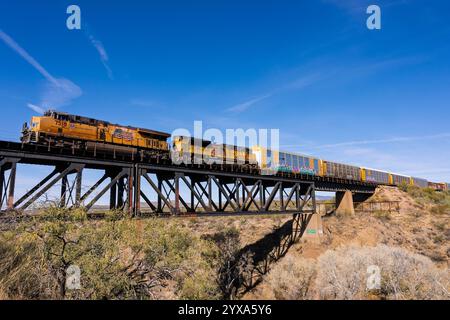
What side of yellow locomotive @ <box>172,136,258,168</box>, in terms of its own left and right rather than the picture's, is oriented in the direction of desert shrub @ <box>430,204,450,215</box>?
back

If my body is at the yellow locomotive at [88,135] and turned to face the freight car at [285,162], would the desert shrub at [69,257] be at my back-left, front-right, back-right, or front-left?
back-right

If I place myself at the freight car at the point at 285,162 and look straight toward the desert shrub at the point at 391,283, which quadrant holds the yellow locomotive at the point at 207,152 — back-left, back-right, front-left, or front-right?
front-right

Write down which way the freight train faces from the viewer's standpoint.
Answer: facing the viewer and to the left of the viewer

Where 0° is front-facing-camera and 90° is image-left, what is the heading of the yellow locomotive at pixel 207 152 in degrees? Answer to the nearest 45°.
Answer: approximately 45°

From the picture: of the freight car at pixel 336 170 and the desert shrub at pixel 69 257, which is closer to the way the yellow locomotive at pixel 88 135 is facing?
the desert shrub

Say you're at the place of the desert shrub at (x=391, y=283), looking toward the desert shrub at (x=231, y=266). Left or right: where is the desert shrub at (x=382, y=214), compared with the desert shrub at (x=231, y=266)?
right

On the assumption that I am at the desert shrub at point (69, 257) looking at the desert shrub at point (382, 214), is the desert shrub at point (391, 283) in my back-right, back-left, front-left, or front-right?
front-right

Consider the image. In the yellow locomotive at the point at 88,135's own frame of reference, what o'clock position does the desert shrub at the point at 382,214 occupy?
The desert shrub is roughly at 7 o'clock from the yellow locomotive.

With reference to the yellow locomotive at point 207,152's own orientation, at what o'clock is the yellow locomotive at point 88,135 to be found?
the yellow locomotive at point 88,135 is roughly at 12 o'clock from the yellow locomotive at point 207,152.

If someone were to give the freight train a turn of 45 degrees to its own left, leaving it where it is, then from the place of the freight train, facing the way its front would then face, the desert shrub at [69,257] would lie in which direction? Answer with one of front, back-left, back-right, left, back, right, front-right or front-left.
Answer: front

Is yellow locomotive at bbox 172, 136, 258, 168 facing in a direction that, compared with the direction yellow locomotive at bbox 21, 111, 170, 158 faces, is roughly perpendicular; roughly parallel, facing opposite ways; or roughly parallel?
roughly parallel

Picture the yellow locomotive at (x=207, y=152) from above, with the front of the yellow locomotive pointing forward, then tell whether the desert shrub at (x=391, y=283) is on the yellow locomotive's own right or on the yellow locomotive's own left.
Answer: on the yellow locomotive's own left

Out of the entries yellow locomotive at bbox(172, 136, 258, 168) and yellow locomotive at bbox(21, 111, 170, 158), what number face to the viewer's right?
0

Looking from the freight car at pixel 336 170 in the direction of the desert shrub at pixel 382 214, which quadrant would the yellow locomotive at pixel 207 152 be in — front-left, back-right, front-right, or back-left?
back-right

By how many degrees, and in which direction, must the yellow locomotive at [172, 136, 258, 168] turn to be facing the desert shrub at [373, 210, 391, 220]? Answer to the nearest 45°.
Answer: approximately 180°
